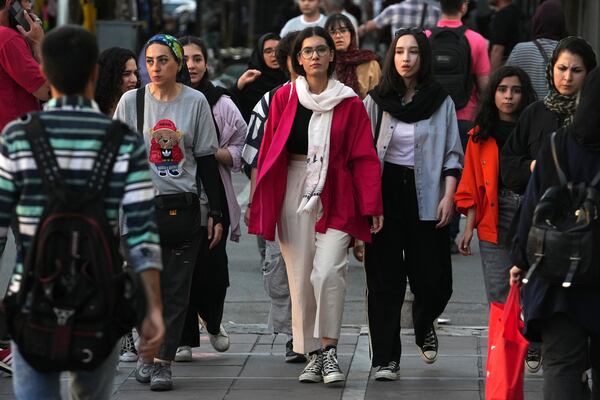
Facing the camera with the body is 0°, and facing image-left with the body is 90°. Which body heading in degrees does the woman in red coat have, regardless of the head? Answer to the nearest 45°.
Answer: approximately 0°

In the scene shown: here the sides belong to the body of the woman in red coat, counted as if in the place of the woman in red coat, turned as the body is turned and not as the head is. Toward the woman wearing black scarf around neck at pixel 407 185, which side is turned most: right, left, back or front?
left

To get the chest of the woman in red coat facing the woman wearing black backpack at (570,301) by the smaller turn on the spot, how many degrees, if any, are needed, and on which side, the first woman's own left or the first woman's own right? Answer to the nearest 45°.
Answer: approximately 45° to the first woman's own left

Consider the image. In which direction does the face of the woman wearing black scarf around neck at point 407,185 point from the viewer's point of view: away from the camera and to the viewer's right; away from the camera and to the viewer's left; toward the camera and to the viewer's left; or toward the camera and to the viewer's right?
toward the camera and to the viewer's left

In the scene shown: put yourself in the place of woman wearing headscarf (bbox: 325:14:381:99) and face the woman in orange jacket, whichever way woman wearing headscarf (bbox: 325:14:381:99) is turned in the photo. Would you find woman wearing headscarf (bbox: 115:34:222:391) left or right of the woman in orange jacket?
right

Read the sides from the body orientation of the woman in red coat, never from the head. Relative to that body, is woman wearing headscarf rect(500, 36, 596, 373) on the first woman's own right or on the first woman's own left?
on the first woman's own left

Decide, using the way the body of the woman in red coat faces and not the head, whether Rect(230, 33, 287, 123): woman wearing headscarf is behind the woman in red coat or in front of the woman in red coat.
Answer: behind

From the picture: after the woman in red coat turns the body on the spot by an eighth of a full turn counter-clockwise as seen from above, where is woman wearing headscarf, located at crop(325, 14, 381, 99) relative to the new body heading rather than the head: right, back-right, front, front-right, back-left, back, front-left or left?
back-left

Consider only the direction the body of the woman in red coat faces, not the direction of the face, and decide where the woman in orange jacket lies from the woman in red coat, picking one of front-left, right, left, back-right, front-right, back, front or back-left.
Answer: left

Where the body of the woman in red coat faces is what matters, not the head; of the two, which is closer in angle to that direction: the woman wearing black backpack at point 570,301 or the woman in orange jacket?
the woman wearing black backpack

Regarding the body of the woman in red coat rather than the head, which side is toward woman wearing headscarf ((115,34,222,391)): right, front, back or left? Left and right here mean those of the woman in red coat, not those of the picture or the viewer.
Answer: right
